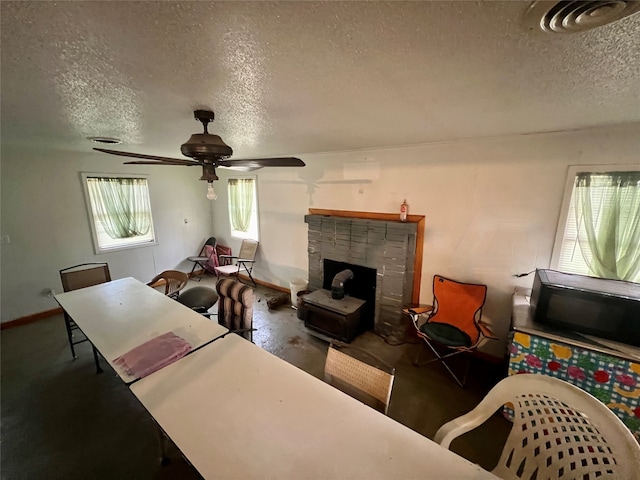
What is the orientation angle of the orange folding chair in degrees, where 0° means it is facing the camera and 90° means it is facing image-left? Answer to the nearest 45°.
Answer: approximately 45°

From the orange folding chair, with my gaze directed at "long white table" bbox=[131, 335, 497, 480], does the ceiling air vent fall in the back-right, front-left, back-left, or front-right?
front-left

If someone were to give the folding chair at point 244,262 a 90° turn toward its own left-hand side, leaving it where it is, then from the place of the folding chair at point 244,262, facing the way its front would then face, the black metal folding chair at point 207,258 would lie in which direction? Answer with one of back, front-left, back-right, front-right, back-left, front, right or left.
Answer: back

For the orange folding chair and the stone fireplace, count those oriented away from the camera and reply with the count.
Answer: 0

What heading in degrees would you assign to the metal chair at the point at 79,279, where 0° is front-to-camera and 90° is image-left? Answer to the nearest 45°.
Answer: approximately 315°

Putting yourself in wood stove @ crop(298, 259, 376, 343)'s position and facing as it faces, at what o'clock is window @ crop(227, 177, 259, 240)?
The window is roughly at 3 o'clock from the wood stove.

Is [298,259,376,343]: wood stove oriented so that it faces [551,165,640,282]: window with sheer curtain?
no

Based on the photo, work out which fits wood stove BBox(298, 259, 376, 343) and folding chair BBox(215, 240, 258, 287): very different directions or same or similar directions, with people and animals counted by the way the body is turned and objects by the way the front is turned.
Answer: same or similar directions

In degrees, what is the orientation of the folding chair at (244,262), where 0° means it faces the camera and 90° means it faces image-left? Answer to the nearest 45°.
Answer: approximately 45°

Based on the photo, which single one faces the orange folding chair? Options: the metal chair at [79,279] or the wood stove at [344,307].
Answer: the metal chair

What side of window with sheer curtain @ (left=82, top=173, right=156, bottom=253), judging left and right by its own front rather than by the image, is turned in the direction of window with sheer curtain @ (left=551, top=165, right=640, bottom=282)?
front

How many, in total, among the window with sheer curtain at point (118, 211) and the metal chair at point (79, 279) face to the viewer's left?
0

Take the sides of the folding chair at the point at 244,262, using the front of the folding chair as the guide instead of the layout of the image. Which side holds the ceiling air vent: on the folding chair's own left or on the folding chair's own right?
on the folding chair's own left

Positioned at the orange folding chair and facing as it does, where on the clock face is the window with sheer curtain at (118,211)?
The window with sheer curtain is roughly at 1 o'clock from the orange folding chair.

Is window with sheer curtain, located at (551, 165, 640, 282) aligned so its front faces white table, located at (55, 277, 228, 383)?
yes

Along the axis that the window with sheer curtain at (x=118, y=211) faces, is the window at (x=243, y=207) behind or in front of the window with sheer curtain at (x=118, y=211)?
in front
